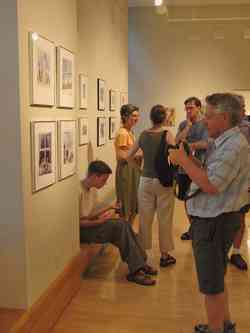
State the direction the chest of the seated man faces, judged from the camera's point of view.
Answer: to the viewer's right

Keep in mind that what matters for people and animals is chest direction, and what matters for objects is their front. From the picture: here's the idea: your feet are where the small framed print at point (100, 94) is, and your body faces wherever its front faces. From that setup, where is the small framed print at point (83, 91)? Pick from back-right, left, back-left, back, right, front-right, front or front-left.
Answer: front-right

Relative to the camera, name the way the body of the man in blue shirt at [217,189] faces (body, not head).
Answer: to the viewer's left

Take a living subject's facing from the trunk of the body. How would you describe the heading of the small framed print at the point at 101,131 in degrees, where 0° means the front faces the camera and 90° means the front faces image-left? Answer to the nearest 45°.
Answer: approximately 315°

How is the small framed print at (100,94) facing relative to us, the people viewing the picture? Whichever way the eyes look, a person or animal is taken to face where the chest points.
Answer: facing the viewer and to the right of the viewer

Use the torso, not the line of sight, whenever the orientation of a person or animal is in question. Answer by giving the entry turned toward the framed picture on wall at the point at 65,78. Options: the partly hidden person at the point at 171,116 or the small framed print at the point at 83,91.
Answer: the partly hidden person
